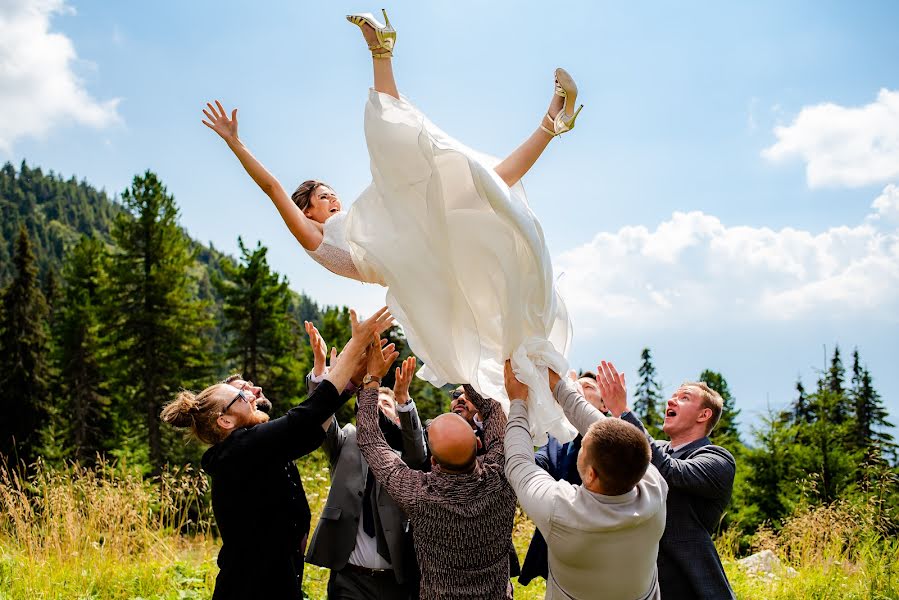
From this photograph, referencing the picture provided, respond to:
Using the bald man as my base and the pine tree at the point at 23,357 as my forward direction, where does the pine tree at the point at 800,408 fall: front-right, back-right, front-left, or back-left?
front-right

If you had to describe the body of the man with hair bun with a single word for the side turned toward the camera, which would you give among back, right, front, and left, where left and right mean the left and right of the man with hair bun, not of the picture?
right

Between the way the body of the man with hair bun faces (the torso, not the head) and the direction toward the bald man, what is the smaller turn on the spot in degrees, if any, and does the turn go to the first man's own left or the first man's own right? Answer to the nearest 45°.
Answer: approximately 45° to the first man's own right

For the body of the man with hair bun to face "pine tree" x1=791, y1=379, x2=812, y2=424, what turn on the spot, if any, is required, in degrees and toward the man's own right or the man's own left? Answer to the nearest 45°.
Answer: approximately 45° to the man's own left

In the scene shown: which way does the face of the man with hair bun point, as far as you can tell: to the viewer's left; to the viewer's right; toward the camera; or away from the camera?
to the viewer's right

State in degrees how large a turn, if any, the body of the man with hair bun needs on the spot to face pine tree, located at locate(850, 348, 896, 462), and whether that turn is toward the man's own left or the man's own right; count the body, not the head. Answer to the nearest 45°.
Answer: approximately 45° to the man's own left

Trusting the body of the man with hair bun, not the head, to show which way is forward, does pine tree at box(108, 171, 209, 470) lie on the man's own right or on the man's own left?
on the man's own left

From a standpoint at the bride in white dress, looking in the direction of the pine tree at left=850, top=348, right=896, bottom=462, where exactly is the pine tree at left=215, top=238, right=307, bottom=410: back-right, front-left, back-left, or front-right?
front-left

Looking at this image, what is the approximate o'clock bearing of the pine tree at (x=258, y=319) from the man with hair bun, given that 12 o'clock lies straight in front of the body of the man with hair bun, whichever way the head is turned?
The pine tree is roughly at 9 o'clock from the man with hair bun.

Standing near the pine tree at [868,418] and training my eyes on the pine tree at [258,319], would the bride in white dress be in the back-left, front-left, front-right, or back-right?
front-left

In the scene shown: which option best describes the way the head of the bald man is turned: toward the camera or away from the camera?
away from the camera

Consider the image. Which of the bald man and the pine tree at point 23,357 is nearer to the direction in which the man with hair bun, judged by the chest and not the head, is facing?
the bald man

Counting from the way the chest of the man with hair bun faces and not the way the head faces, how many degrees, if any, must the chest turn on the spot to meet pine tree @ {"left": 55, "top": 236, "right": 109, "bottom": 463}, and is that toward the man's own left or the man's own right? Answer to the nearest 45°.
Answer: approximately 90° to the man's own left
